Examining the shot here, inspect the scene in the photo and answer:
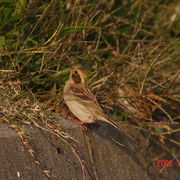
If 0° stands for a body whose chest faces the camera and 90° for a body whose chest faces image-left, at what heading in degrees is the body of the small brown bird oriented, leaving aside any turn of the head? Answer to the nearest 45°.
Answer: approximately 90°
